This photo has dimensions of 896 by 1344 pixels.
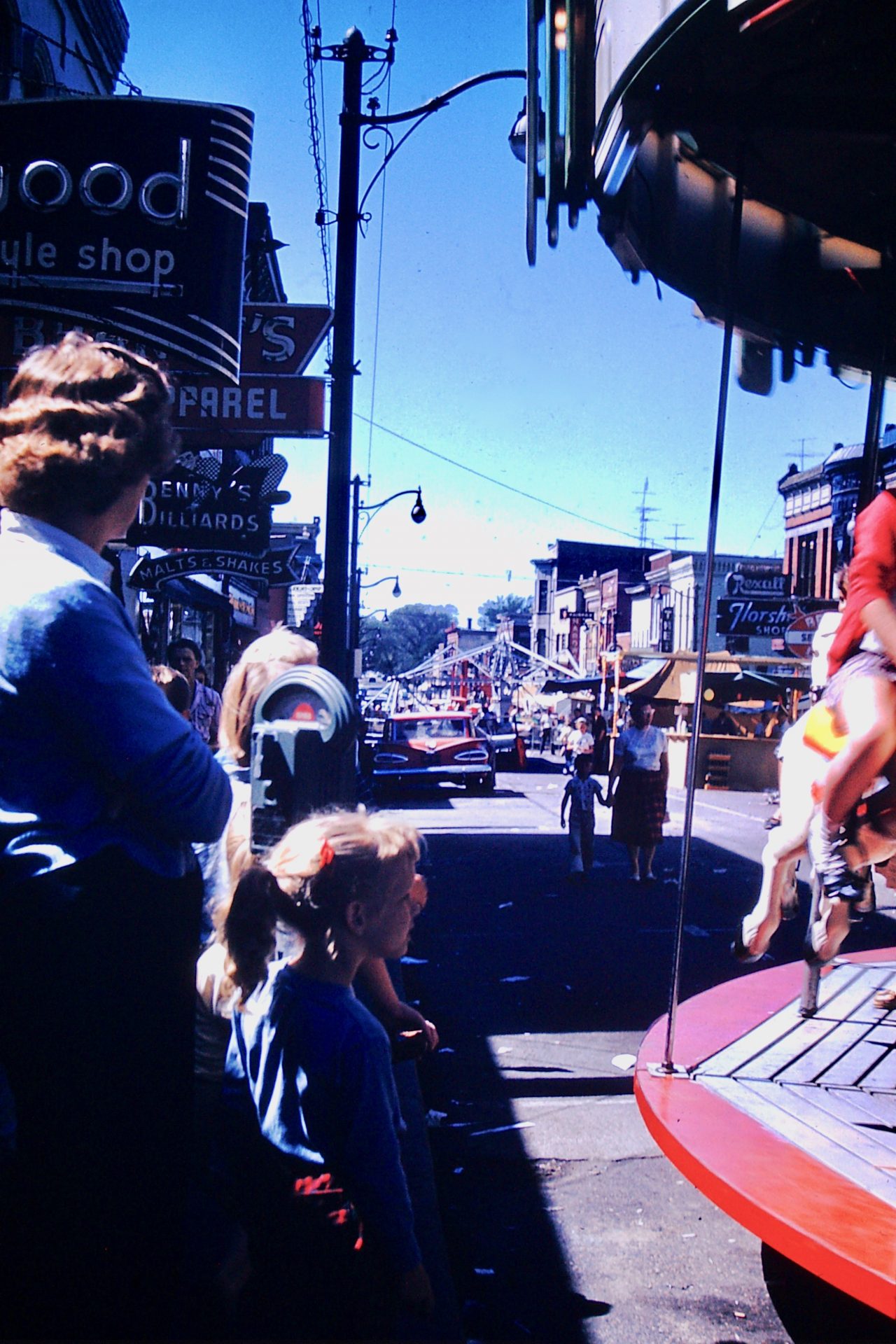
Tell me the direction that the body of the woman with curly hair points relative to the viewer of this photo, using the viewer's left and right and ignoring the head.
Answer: facing away from the viewer and to the right of the viewer

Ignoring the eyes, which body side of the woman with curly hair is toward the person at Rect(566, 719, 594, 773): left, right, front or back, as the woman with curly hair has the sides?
front

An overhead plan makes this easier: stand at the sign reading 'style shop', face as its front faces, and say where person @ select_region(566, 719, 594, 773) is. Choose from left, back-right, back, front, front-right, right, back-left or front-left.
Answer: back-left

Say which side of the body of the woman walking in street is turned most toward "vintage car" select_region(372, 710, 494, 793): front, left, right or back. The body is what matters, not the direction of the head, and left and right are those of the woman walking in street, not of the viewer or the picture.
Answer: back

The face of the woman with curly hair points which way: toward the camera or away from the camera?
away from the camera

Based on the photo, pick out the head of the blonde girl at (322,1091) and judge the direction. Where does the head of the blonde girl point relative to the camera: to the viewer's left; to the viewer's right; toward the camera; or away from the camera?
to the viewer's right

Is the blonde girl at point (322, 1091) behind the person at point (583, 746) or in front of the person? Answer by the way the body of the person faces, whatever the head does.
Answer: in front

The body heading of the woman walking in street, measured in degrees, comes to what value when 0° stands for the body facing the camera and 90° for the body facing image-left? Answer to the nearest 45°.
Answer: approximately 0°
